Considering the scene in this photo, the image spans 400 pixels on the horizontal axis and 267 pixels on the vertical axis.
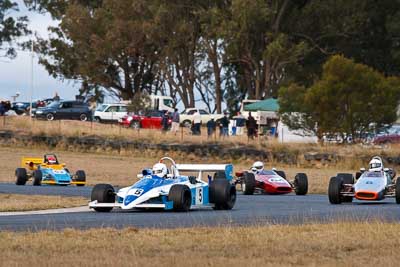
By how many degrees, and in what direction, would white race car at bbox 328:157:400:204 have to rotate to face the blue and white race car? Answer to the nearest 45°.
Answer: approximately 45° to its right

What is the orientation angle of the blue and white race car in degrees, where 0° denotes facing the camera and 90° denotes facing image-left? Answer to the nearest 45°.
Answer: approximately 45°
